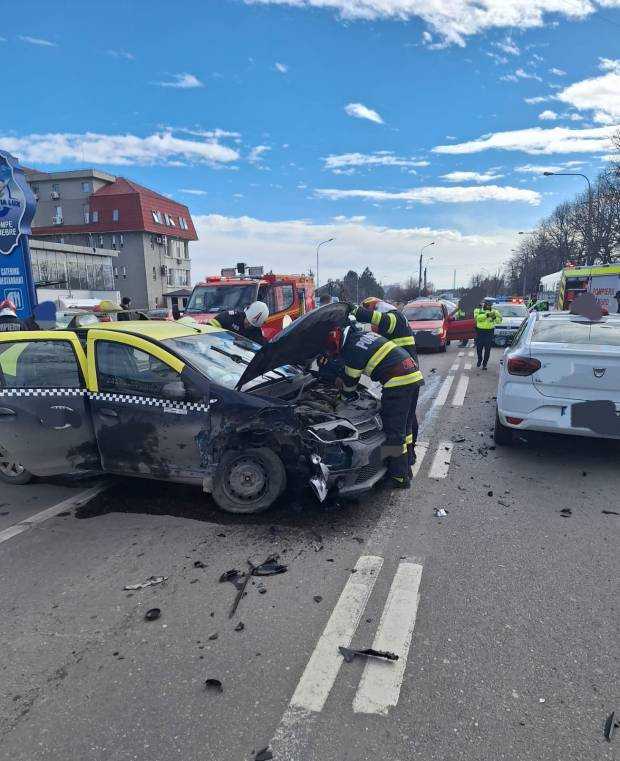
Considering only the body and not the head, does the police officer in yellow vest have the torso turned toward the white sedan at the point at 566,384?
yes

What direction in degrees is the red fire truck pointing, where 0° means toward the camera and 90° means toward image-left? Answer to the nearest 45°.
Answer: approximately 45°

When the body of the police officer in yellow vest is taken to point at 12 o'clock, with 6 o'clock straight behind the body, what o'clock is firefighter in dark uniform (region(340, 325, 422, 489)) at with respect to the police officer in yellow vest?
The firefighter in dark uniform is roughly at 12 o'clock from the police officer in yellow vest.

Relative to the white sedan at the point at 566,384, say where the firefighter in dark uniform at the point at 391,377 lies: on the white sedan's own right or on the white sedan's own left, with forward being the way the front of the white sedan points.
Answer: on the white sedan's own left

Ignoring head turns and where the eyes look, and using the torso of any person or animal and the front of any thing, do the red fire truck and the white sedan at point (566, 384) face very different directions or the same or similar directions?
very different directions

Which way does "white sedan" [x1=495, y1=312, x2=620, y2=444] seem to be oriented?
away from the camera

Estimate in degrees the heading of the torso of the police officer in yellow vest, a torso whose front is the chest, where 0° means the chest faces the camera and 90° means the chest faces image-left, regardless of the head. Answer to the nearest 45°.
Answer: approximately 0°

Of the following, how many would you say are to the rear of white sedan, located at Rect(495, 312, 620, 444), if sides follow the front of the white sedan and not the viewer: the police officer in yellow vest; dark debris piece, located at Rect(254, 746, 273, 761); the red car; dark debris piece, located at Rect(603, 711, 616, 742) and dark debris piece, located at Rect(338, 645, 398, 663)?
3

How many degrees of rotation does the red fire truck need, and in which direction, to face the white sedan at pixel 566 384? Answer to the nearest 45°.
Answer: approximately 45° to its left

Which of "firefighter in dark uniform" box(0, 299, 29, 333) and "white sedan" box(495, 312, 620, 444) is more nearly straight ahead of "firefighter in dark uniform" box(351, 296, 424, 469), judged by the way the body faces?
the firefighter in dark uniform
